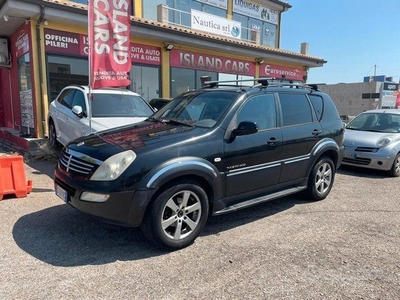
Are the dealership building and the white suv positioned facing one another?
no

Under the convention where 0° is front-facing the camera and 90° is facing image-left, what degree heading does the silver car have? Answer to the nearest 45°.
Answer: approximately 45°

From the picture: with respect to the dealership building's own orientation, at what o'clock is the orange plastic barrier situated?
The orange plastic barrier is roughly at 2 o'clock from the dealership building.

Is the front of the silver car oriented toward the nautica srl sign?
no

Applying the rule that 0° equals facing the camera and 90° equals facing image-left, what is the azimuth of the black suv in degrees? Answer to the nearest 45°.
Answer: approximately 45°

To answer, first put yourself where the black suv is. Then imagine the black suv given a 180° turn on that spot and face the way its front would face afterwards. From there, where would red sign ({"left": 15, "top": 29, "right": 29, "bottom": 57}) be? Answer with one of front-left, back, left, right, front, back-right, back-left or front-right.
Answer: left

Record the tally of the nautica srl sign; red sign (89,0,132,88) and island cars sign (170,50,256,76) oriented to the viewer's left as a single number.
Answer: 0

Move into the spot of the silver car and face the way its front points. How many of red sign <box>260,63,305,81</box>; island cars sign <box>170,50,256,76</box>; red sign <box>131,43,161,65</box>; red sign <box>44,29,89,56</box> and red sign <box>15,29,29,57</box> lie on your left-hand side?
0

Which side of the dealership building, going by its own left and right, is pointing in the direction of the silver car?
front

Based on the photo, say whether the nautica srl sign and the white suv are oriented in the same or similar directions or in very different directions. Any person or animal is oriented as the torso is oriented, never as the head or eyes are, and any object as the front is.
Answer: same or similar directions

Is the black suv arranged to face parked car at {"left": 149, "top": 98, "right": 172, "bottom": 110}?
no

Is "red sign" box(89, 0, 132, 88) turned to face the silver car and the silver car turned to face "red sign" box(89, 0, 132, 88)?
no

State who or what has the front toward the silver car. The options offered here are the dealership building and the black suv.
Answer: the dealership building

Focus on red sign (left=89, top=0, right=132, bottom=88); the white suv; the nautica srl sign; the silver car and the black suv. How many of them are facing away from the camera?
0

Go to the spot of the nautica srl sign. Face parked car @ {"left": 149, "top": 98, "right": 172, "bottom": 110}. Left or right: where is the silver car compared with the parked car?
left

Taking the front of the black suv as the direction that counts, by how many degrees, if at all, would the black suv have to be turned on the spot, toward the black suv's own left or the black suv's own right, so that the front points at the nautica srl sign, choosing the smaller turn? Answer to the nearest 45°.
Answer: approximately 135° to the black suv's own right

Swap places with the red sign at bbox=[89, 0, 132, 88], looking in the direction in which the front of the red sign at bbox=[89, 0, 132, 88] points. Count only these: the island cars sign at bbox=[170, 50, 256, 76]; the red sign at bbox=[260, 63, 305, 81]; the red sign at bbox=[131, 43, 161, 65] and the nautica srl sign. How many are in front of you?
0

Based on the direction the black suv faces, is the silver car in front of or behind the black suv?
behind

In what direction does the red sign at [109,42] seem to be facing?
toward the camera

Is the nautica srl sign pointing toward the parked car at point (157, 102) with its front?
no
